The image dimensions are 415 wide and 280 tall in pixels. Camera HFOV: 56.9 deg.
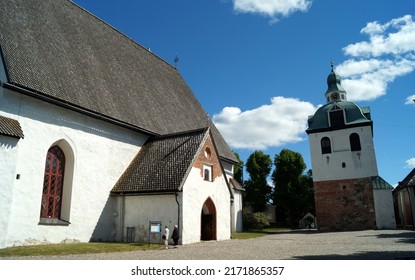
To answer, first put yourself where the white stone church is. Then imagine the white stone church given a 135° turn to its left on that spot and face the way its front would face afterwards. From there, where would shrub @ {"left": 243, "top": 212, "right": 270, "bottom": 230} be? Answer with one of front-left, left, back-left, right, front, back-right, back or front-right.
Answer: front-right

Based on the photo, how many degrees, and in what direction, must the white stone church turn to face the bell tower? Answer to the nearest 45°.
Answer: approximately 90° to its left

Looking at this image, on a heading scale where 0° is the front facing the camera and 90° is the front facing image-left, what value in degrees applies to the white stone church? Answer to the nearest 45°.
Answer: approximately 315°

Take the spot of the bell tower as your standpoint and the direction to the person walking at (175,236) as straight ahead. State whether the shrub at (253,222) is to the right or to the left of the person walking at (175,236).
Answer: right
